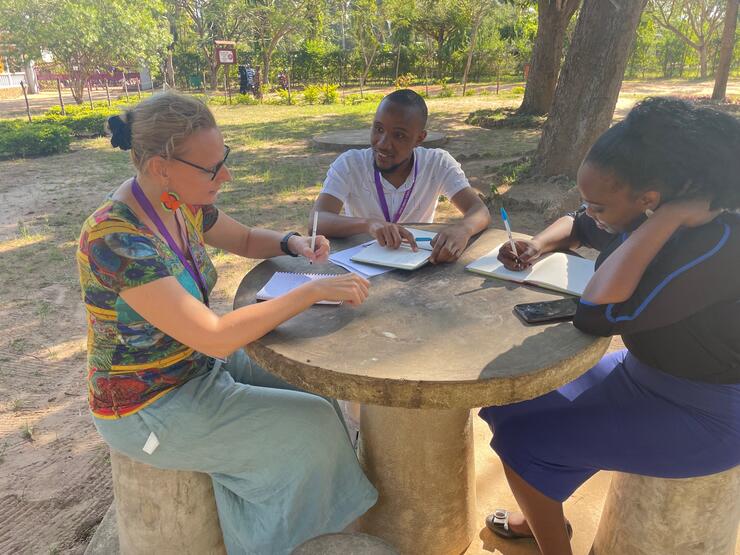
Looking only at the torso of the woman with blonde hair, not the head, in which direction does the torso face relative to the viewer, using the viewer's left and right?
facing to the right of the viewer

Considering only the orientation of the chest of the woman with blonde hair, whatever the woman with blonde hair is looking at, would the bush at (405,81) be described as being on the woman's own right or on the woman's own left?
on the woman's own left

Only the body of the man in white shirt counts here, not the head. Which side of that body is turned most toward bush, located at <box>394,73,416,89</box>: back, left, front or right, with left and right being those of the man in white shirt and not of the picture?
back

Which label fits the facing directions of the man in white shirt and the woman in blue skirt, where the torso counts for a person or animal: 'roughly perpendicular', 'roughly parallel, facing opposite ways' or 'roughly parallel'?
roughly perpendicular

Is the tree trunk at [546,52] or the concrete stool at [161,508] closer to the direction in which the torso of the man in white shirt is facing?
the concrete stool

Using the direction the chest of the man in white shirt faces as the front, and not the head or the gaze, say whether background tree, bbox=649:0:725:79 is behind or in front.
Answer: behind

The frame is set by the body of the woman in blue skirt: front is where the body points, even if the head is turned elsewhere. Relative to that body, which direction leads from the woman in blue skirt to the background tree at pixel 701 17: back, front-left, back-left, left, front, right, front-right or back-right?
right

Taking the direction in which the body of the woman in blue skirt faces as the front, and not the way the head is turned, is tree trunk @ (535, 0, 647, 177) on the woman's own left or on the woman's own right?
on the woman's own right

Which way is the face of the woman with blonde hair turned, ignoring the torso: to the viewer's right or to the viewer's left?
to the viewer's right

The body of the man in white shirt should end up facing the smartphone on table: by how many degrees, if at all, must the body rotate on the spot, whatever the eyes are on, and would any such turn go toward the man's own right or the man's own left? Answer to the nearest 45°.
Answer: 0° — they already face it

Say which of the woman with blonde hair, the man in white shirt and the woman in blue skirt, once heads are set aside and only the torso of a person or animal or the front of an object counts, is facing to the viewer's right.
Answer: the woman with blonde hair

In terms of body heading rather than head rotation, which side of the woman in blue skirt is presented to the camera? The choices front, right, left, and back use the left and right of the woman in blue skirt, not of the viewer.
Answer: left

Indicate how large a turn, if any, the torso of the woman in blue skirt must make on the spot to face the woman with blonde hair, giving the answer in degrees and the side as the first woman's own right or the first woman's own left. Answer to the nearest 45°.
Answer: approximately 45° to the first woman's own left

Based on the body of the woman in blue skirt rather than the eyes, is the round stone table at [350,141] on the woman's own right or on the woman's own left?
on the woman's own right

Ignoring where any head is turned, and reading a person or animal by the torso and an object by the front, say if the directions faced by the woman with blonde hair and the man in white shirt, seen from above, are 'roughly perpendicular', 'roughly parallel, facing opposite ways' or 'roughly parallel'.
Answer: roughly perpendicular

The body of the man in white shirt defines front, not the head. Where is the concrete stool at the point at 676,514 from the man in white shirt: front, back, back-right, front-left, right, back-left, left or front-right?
front-left

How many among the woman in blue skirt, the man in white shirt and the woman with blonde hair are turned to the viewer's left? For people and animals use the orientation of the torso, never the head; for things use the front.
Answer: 1
